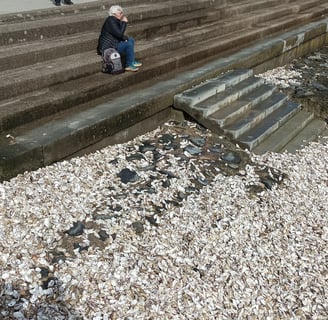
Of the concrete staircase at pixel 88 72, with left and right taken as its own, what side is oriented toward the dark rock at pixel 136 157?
front

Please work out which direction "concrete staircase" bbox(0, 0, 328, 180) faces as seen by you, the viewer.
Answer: facing the viewer and to the right of the viewer

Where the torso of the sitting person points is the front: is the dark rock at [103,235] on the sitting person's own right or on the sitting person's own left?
on the sitting person's own right

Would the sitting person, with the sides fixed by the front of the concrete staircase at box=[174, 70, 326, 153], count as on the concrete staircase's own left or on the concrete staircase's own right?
on the concrete staircase's own right

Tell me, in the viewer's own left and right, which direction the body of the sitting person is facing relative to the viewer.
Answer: facing to the right of the viewer

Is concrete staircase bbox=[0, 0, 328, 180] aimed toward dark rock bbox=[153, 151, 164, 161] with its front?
yes

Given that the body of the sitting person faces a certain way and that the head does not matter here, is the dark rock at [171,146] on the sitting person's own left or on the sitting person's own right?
on the sitting person's own right
